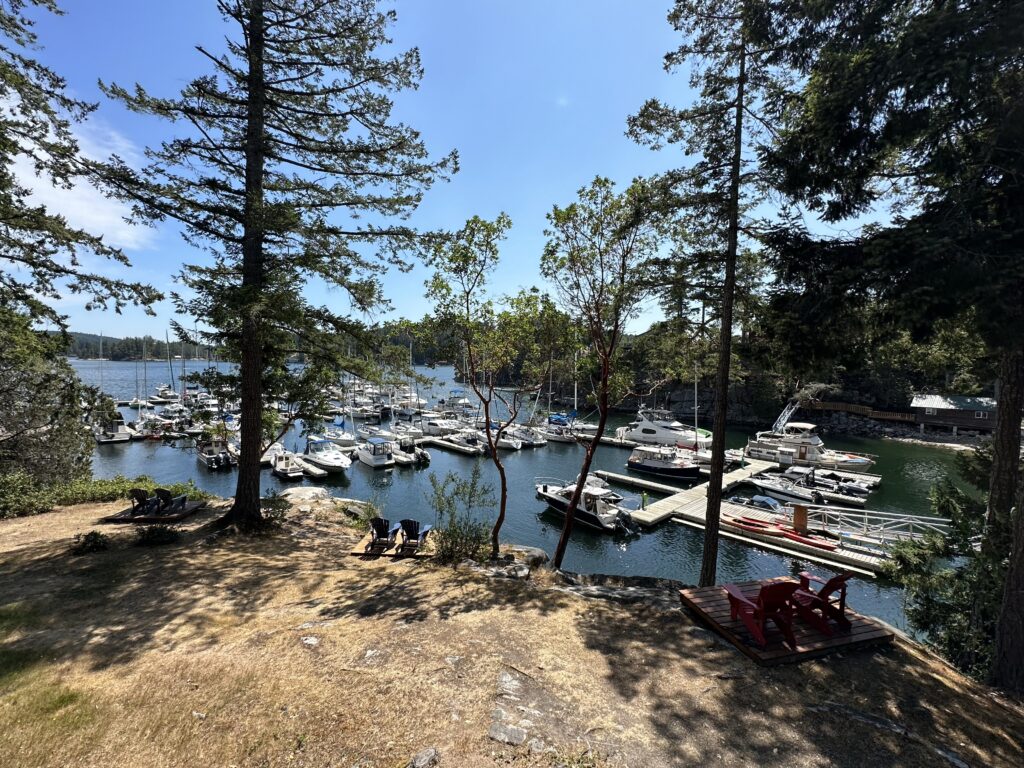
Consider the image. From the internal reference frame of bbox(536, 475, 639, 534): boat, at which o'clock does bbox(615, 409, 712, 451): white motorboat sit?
The white motorboat is roughly at 2 o'clock from the boat.

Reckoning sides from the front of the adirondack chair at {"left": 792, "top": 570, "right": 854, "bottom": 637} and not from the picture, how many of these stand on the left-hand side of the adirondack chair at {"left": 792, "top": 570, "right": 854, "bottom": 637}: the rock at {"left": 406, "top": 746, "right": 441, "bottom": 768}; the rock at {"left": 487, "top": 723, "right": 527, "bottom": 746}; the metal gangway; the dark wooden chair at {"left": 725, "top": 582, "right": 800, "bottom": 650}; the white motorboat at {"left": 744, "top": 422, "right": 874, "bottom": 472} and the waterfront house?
3

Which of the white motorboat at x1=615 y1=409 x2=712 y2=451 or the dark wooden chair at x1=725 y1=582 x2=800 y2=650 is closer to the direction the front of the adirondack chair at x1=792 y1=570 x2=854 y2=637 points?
the white motorboat

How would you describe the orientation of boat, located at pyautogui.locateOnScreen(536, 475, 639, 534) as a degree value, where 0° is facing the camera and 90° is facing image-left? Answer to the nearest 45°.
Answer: approximately 135°

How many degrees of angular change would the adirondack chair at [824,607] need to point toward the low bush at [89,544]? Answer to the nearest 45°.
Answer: approximately 45° to its left

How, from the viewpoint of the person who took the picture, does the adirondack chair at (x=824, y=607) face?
facing away from the viewer and to the left of the viewer

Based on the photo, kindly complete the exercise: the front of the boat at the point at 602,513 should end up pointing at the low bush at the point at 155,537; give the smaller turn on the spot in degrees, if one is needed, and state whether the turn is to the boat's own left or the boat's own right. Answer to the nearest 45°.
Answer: approximately 90° to the boat's own left

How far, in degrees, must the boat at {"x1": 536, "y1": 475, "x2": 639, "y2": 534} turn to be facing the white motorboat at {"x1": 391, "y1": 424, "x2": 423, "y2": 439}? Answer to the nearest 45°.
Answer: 0° — it already faces it

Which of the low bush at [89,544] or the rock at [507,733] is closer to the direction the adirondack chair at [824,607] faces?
the low bush

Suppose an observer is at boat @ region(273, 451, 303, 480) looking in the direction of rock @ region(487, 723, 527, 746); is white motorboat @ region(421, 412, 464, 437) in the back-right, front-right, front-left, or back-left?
back-left

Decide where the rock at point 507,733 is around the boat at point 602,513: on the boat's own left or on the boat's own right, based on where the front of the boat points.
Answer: on the boat's own left
